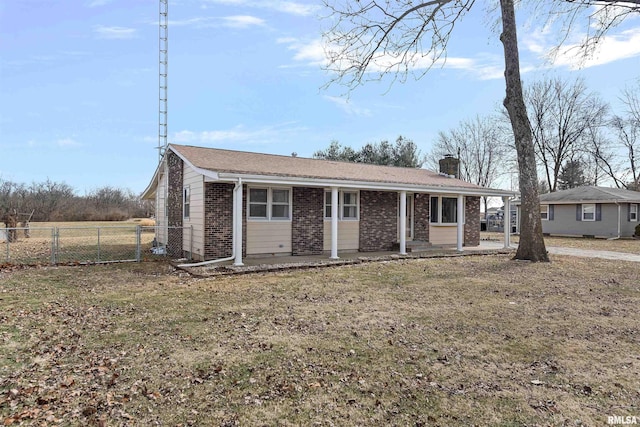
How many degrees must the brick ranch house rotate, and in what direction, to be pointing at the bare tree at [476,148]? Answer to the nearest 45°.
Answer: approximately 90° to its left

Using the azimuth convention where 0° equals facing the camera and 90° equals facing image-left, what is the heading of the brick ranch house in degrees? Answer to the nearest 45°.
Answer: approximately 315°
